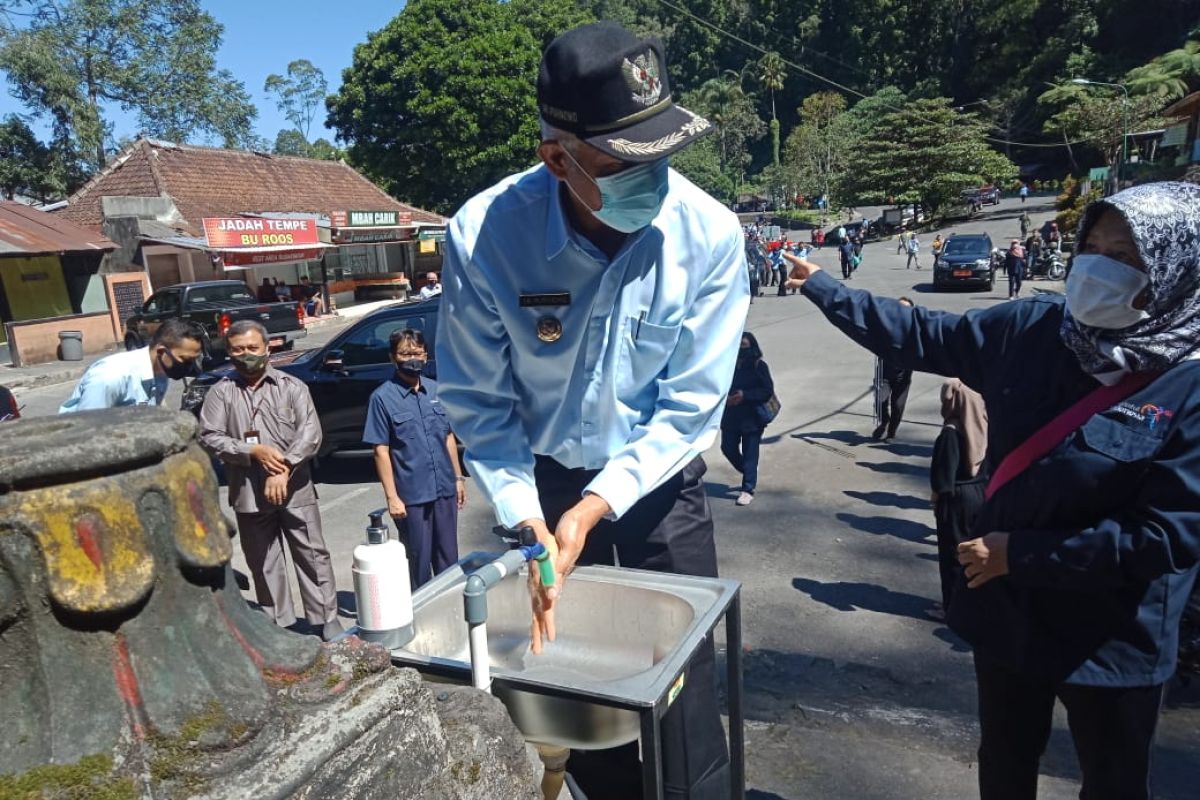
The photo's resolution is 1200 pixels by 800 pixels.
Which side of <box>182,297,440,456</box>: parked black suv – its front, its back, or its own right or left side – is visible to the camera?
left

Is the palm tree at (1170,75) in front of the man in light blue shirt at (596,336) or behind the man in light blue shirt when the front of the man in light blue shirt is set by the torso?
behind

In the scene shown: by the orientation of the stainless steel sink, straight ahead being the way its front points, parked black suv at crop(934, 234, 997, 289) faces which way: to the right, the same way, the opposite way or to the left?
the opposite way

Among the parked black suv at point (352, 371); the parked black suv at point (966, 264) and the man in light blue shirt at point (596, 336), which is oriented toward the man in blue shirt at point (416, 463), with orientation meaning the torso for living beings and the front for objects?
the parked black suv at point (966, 264)

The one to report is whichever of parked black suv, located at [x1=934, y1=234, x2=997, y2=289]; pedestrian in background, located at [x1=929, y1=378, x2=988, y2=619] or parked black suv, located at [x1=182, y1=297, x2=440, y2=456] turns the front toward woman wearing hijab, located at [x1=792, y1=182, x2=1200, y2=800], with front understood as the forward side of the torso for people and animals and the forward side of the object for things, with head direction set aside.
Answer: parked black suv, located at [x1=934, y1=234, x2=997, y2=289]

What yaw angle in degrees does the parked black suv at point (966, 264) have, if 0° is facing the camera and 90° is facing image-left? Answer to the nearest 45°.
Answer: approximately 0°

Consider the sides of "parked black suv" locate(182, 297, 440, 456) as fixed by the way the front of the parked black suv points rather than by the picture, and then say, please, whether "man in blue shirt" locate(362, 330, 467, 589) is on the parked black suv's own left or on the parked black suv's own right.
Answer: on the parked black suv's own left

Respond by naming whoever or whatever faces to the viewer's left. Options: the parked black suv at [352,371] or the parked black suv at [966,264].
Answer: the parked black suv at [352,371]

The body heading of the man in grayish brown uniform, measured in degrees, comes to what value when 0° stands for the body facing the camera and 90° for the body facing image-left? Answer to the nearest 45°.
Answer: approximately 0°

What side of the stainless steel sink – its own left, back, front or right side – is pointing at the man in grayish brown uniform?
left
